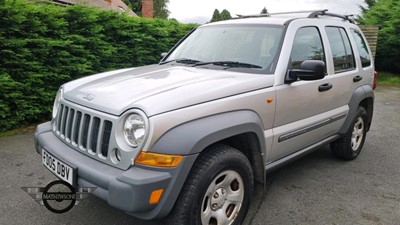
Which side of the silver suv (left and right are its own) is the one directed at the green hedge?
right

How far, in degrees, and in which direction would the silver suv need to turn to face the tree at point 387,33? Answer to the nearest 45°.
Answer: approximately 180°

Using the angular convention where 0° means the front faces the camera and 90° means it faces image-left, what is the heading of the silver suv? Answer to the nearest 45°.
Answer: approximately 45°

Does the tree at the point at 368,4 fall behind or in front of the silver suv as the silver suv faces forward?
behind
